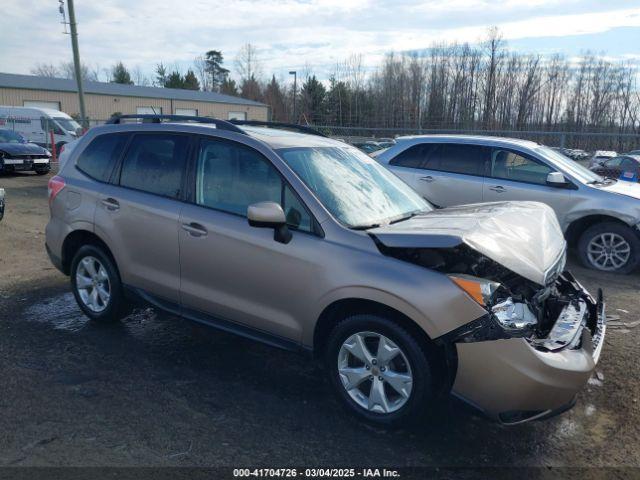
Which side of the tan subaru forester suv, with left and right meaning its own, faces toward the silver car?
left

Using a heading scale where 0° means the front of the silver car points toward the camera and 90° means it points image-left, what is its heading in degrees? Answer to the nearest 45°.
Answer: approximately 315°

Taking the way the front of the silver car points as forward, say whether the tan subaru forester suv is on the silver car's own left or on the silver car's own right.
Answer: on the silver car's own right

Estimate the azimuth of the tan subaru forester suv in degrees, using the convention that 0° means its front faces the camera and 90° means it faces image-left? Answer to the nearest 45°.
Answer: approximately 315°
